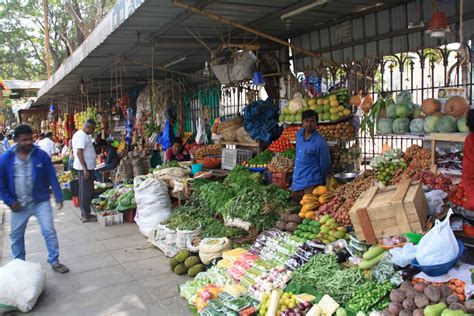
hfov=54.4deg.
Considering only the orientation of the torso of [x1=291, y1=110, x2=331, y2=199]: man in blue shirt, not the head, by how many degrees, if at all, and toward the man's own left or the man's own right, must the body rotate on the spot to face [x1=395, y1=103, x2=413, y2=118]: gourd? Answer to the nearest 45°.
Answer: approximately 90° to the man's own left

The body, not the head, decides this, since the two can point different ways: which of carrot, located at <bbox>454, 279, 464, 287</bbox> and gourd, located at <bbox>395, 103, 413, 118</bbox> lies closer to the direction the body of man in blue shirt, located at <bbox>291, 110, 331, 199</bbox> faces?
the carrot

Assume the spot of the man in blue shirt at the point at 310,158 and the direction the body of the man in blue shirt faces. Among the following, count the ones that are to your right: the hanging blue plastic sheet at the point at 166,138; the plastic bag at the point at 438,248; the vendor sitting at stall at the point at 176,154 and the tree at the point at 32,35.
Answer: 3

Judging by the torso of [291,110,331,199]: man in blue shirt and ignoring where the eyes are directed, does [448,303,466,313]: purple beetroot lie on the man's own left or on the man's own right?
on the man's own left

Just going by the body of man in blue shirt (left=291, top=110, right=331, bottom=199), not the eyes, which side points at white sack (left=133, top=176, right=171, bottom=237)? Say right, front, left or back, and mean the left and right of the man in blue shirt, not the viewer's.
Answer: right

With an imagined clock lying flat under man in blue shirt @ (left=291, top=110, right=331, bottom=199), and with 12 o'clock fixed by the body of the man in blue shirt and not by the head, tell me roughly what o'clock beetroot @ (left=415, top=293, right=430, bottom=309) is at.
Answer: The beetroot is roughly at 10 o'clock from the man in blue shirt.

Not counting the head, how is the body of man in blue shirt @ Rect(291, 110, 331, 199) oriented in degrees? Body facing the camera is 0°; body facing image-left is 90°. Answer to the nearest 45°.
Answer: approximately 45°

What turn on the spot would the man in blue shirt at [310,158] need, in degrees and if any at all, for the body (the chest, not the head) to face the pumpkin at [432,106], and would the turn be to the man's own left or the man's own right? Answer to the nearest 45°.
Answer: approximately 90° to the man's own left

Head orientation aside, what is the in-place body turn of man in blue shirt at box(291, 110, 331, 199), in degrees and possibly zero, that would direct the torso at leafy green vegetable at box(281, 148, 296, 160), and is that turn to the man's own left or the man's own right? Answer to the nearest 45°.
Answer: approximately 135° to the man's own right

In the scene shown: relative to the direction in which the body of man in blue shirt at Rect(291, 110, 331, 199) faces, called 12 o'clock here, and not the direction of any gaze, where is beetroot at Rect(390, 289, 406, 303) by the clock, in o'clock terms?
The beetroot is roughly at 10 o'clock from the man in blue shirt.

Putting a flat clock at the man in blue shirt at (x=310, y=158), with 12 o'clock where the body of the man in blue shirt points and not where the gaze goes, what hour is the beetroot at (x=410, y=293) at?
The beetroot is roughly at 10 o'clock from the man in blue shirt.

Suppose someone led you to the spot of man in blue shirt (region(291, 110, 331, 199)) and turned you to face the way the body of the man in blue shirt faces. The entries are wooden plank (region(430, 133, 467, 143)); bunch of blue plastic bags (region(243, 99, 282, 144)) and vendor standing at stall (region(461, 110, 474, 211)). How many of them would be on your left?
2

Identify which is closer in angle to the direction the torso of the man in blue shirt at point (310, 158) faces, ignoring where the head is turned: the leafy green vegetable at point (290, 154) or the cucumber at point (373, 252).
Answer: the cucumber

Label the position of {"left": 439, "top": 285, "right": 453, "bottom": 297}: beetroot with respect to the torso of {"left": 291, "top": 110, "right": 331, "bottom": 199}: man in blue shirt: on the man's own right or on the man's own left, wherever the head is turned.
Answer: on the man's own left

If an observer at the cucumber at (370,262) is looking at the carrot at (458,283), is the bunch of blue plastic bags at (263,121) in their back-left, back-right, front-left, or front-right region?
back-left

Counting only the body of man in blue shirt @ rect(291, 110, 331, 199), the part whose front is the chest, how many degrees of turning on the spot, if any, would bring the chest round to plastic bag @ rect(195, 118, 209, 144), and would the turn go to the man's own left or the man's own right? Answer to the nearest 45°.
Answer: approximately 90° to the man's own right
